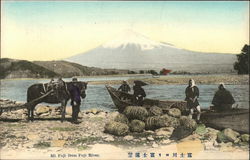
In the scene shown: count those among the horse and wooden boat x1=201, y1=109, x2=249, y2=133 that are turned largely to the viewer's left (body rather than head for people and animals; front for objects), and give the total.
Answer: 1

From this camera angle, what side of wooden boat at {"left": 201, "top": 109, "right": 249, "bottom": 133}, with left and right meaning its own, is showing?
left

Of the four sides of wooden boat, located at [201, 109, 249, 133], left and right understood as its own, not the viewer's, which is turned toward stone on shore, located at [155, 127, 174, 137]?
front
